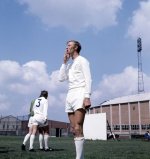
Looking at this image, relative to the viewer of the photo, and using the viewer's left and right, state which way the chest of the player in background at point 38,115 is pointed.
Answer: facing away from the viewer and to the right of the viewer
